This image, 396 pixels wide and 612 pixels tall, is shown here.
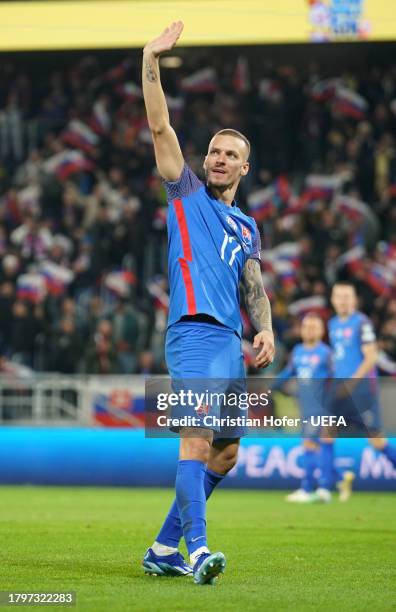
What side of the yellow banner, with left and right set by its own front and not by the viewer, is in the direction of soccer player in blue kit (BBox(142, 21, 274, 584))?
front

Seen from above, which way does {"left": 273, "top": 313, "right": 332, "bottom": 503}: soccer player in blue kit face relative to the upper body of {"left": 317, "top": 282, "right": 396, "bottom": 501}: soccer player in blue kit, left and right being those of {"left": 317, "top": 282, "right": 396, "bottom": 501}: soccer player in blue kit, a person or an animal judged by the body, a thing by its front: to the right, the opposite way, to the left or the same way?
the same way

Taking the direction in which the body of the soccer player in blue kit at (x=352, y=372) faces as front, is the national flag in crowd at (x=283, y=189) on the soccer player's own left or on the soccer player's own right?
on the soccer player's own right

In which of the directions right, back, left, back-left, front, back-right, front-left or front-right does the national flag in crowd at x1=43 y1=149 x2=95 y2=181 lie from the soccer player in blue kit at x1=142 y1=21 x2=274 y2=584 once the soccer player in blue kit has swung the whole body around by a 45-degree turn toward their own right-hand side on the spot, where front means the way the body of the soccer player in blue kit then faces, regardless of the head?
back

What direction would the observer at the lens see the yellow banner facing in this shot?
facing the viewer

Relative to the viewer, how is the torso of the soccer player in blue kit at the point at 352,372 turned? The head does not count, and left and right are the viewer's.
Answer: facing the viewer and to the left of the viewer

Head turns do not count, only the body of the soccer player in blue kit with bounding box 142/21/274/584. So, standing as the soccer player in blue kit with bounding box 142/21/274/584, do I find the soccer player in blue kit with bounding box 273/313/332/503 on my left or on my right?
on my left

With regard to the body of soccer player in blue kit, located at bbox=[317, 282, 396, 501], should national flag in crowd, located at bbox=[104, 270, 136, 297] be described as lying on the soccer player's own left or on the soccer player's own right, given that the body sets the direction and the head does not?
on the soccer player's own right

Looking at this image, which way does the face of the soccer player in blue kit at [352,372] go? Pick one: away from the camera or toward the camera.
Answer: toward the camera

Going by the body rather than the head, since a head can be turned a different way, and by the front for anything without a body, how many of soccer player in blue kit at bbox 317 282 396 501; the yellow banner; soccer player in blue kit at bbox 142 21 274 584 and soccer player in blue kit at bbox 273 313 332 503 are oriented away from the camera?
0

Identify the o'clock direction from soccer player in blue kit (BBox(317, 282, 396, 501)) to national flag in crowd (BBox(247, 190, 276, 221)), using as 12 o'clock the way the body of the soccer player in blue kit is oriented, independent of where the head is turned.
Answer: The national flag in crowd is roughly at 4 o'clock from the soccer player in blue kit.

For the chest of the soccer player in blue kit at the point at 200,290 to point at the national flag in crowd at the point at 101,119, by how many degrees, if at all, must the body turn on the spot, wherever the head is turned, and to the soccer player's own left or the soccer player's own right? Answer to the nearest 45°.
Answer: approximately 135° to the soccer player's own left

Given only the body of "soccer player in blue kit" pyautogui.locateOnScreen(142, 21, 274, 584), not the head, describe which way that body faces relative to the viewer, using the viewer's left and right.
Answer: facing the viewer and to the right of the viewer

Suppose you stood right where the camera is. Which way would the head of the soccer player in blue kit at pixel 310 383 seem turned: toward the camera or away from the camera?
toward the camera

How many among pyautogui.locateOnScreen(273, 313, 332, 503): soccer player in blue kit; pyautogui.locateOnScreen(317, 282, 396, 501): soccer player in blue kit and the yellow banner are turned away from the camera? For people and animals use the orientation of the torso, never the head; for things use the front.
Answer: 0

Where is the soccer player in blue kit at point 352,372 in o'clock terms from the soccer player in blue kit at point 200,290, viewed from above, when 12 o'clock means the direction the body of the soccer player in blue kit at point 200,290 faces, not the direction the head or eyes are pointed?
the soccer player in blue kit at point 352,372 is roughly at 8 o'clock from the soccer player in blue kit at point 200,290.

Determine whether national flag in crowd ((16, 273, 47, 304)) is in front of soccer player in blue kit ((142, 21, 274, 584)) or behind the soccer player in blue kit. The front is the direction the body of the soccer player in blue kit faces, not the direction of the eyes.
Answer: behind
